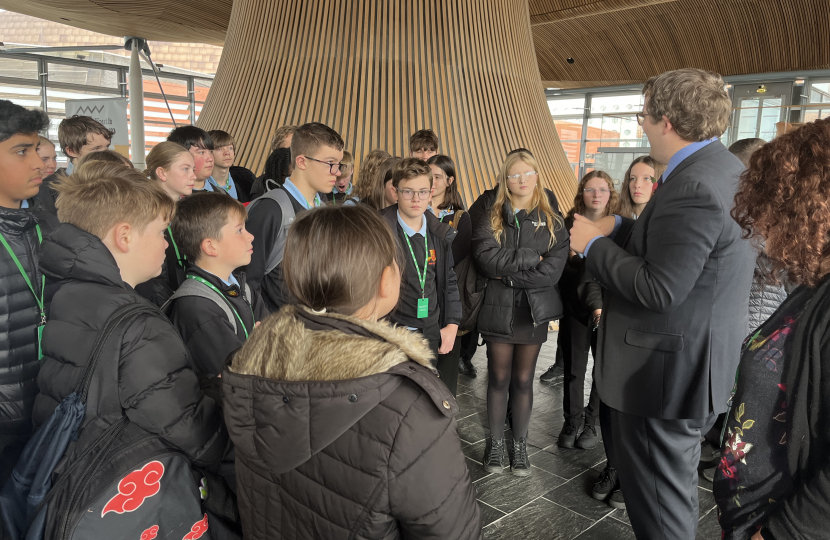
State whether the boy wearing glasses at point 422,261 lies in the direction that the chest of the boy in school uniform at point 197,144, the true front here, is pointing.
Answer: yes

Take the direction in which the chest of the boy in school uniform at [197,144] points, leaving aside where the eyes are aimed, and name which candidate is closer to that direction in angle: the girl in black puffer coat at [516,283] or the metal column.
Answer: the girl in black puffer coat

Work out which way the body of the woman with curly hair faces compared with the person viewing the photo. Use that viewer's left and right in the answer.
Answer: facing to the left of the viewer

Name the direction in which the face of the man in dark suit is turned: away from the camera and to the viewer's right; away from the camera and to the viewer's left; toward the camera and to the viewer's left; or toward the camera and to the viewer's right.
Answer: away from the camera and to the viewer's left

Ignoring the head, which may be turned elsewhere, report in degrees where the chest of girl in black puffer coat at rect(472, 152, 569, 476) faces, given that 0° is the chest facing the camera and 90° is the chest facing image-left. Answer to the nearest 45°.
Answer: approximately 0°

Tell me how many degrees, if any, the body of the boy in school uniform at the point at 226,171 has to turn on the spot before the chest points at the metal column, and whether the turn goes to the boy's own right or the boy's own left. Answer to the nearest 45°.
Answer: approximately 135° to the boy's own left

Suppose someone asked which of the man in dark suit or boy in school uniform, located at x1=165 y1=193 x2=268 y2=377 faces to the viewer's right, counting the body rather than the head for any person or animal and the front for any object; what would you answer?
the boy in school uniform
